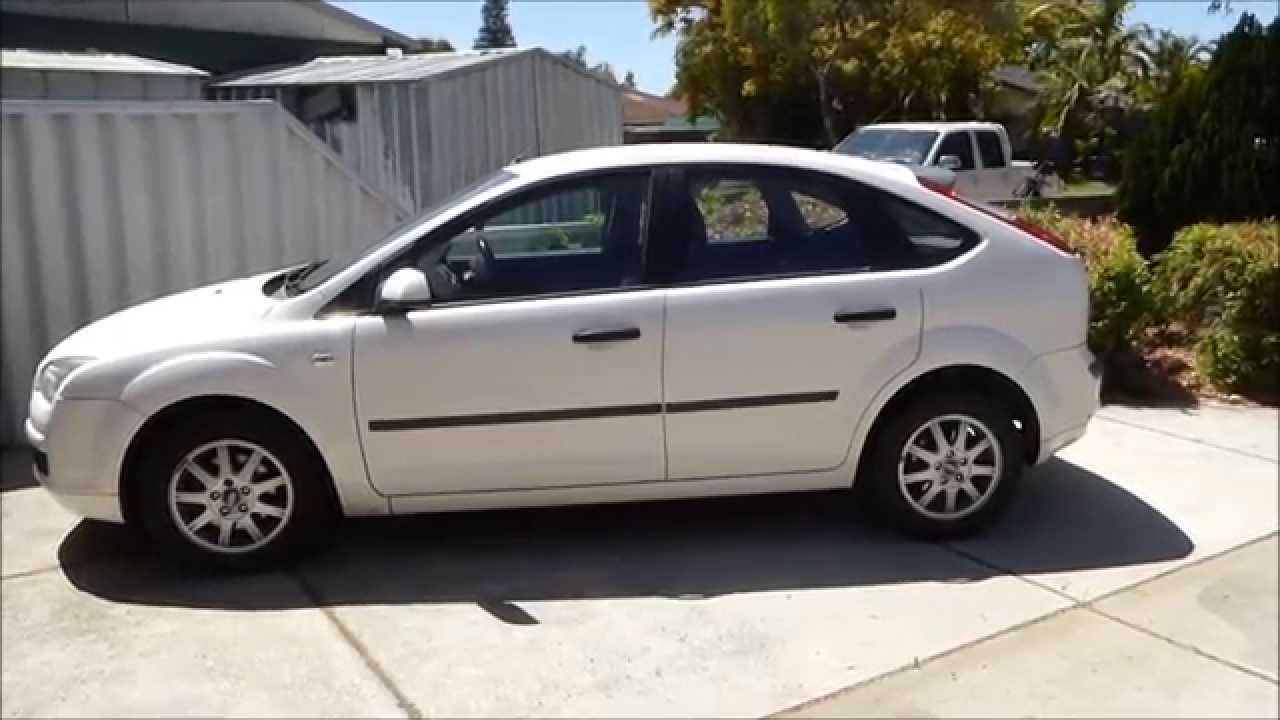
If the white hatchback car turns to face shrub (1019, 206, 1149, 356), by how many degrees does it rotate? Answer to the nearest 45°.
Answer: approximately 135° to its right

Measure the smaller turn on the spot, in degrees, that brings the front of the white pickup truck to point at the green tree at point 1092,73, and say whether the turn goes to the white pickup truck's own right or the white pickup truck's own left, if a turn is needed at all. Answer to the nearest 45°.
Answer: approximately 135° to the white pickup truck's own right

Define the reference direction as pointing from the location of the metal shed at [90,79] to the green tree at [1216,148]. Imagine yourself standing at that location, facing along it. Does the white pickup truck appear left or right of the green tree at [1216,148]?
left

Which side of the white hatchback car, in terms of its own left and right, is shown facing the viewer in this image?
left

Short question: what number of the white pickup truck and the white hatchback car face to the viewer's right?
0

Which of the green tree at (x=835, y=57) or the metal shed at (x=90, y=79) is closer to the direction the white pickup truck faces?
the metal shed

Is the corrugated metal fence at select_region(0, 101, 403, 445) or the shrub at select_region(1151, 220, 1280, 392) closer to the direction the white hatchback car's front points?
the corrugated metal fence

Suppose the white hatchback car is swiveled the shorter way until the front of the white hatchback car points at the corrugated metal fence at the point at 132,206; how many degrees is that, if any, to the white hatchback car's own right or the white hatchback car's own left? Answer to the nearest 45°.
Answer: approximately 45° to the white hatchback car's own right

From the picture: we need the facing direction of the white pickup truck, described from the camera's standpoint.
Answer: facing the viewer and to the left of the viewer

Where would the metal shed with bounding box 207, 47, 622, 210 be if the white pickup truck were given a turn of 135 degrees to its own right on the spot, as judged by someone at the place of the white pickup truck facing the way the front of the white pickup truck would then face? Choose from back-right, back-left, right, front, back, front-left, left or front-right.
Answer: back-left

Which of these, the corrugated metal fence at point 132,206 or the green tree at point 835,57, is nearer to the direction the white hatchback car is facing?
the corrugated metal fence
